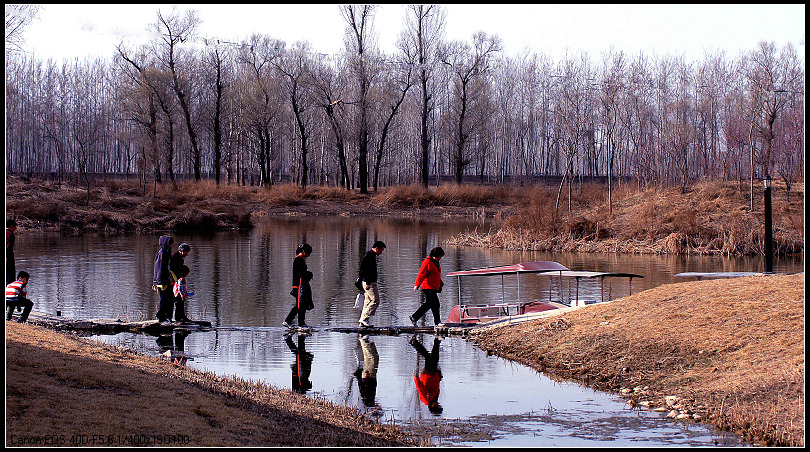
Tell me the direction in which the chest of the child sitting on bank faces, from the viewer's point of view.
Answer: to the viewer's right

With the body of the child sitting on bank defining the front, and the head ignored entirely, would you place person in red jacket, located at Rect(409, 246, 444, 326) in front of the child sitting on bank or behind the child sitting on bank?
in front
